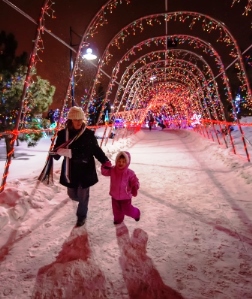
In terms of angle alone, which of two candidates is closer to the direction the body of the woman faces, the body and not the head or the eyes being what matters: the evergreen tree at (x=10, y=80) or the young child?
the young child

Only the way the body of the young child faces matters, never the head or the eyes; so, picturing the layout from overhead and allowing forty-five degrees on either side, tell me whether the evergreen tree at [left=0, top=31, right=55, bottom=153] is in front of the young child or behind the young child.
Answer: behind

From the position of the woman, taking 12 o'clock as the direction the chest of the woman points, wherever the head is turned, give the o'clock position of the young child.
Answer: The young child is roughly at 9 o'clock from the woman.

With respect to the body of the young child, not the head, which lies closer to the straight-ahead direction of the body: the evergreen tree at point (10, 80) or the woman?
the woman

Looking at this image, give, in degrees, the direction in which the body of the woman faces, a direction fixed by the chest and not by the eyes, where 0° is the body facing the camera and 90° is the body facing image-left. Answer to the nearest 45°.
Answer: approximately 0°

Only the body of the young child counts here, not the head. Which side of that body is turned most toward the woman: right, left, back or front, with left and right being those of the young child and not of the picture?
right

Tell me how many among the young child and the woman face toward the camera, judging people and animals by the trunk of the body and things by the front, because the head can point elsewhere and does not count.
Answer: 2
